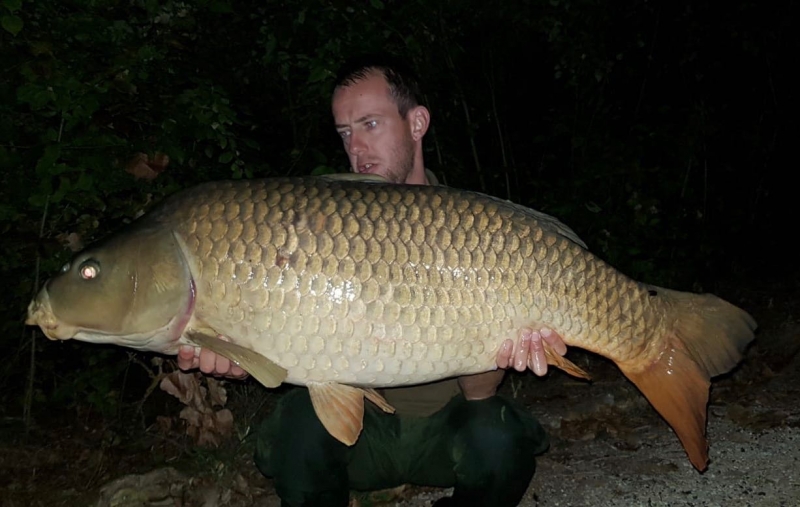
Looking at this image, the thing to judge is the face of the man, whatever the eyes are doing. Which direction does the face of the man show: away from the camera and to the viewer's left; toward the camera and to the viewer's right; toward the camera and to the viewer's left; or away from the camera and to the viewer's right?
toward the camera and to the viewer's left

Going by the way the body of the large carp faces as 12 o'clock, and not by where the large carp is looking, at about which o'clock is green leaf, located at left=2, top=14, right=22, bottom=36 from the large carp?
The green leaf is roughly at 1 o'clock from the large carp.

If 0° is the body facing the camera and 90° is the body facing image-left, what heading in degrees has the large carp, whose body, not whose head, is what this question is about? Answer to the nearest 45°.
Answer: approximately 90°

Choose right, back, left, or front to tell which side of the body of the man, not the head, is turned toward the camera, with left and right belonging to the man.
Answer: front

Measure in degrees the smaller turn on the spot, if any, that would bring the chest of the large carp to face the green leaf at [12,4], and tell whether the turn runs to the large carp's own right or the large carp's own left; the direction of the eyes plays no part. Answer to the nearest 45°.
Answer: approximately 45° to the large carp's own right
